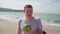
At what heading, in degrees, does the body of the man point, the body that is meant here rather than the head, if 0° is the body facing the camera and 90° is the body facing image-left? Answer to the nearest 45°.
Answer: approximately 0°
